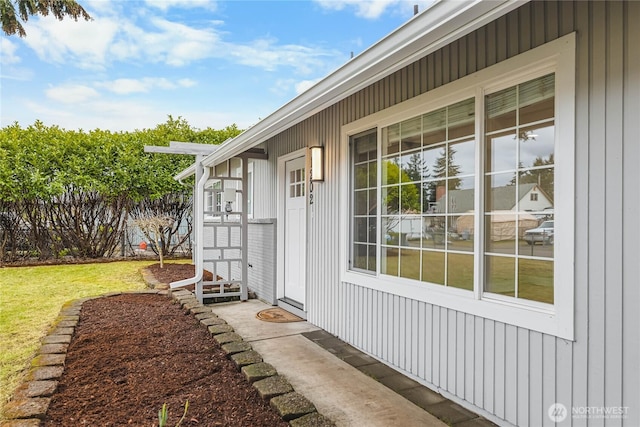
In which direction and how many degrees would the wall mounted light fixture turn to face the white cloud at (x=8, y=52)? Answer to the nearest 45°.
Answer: approximately 90° to its right

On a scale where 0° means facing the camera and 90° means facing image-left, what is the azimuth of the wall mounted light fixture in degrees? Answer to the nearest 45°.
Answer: approximately 45°

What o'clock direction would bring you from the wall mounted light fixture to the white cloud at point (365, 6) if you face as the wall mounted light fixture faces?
The white cloud is roughly at 5 o'clock from the wall mounted light fixture.

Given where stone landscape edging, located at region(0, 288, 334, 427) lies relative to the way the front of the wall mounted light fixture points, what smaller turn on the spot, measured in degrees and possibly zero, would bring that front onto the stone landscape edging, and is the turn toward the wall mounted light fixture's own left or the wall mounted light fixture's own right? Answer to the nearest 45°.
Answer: approximately 45° to the wall mounted light fixture's own left

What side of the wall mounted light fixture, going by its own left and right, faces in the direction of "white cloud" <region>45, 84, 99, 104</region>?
right

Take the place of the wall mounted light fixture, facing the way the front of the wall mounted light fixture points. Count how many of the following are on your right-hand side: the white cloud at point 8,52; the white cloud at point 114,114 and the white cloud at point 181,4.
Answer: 3

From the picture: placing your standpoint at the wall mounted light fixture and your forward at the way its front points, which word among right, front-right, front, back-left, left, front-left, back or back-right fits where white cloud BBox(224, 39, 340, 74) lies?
back-right

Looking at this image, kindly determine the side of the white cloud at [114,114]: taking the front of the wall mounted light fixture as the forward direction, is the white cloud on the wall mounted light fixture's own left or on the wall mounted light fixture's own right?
on the wall mounted light fixture's own right

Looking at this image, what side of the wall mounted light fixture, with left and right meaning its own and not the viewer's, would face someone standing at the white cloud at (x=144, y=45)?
right
